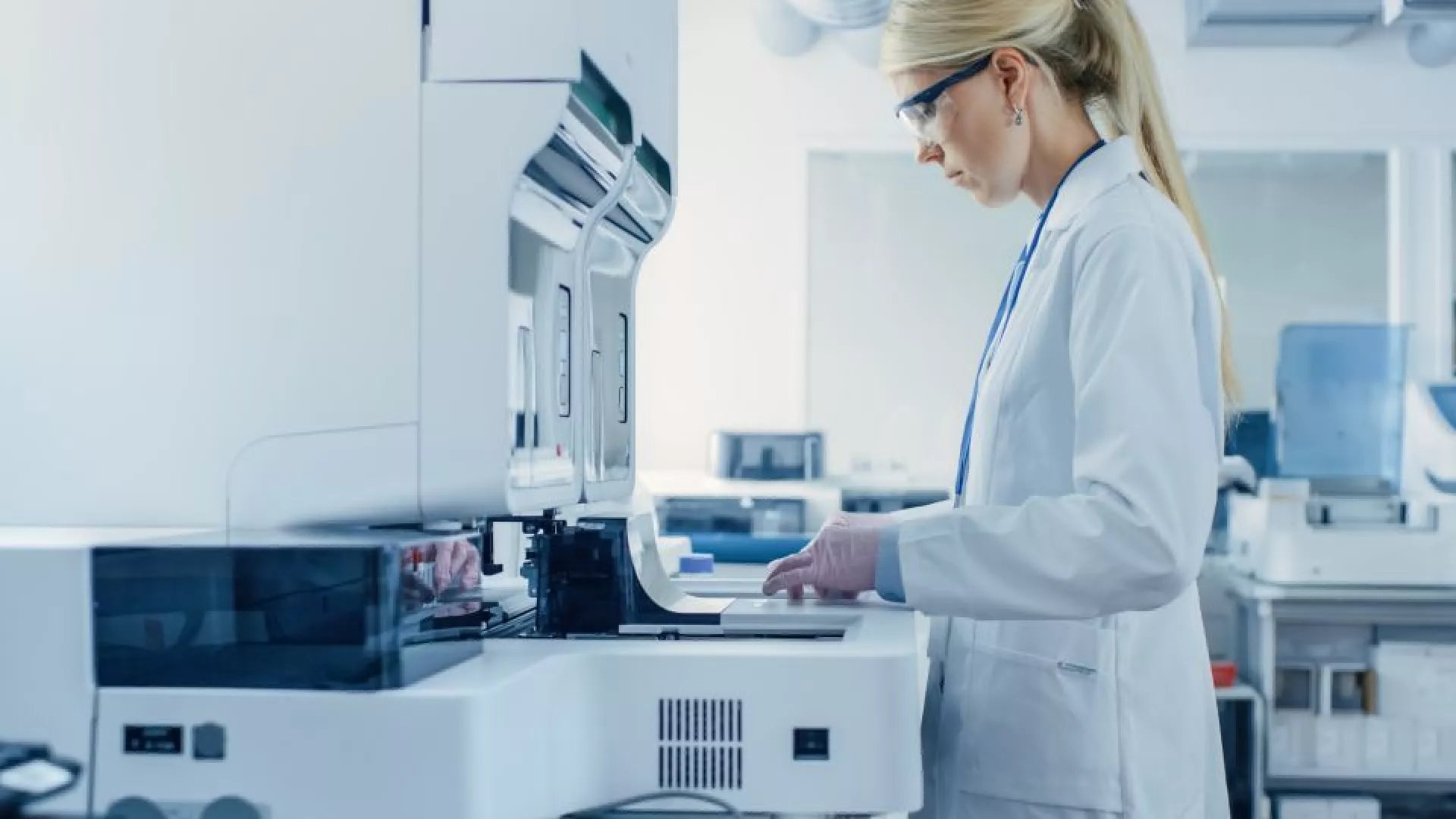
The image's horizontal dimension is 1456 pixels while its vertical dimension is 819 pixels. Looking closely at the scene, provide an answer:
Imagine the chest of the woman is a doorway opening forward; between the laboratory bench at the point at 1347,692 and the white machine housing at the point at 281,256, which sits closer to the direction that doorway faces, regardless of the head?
the white machine housing

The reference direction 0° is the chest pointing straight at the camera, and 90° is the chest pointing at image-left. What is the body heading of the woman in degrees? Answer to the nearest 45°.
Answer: approximately 90°

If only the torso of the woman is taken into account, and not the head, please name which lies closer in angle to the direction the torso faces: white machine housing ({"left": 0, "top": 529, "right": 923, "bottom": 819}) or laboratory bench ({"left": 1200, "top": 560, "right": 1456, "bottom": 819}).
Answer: the white machine housing

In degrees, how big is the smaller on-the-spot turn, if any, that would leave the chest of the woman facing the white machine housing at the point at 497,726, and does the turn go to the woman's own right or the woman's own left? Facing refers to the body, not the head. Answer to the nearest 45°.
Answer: approximately 45° to the woman's own left

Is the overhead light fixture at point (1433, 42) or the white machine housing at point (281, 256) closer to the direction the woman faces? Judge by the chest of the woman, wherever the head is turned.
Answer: the white machine housing

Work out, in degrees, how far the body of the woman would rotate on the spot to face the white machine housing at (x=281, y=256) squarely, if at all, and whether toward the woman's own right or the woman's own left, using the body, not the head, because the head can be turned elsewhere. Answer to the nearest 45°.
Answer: approximately 45° to the woman's own left

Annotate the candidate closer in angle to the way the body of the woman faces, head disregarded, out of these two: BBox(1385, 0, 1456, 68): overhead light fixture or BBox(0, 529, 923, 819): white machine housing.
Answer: the white machine housing
